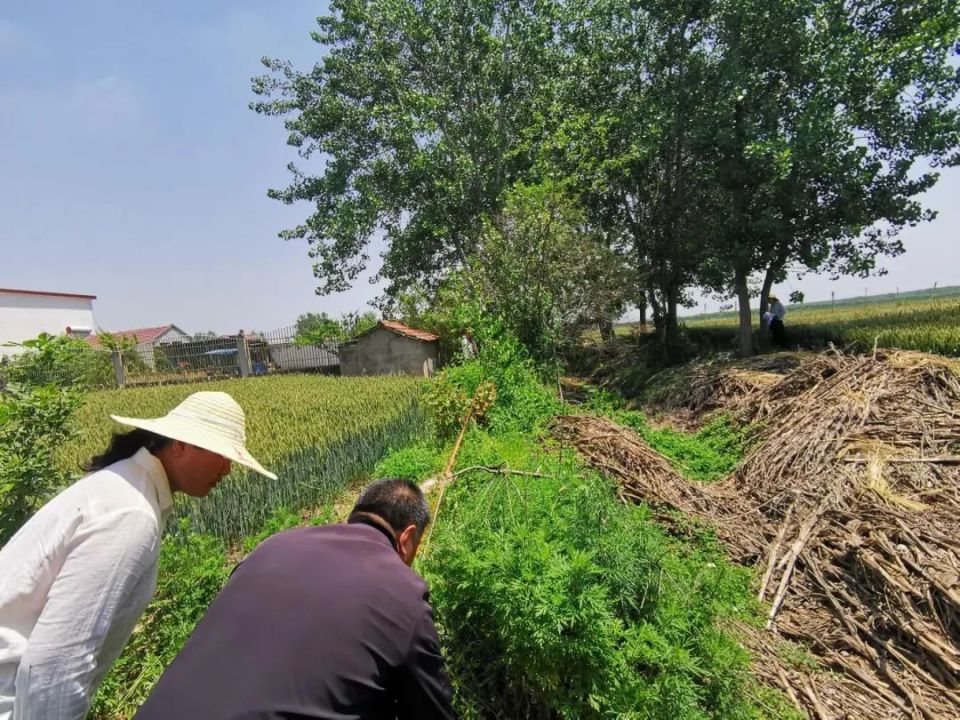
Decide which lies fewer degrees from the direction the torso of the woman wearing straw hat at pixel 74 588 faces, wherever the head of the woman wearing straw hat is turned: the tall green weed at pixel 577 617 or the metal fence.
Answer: the tall green weed

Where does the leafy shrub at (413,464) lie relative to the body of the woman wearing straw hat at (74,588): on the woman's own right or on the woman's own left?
on the woman's own left

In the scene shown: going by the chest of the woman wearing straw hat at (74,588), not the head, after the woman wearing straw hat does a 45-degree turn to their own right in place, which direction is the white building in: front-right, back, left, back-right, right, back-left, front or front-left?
back-left

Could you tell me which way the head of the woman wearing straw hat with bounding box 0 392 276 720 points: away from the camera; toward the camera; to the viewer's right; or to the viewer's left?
to the viewer's right

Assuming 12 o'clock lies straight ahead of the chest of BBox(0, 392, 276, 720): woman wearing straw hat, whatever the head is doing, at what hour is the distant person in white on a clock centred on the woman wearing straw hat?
The distant person in white is roughly at 11 o'clock from the woman wearing straw hat.

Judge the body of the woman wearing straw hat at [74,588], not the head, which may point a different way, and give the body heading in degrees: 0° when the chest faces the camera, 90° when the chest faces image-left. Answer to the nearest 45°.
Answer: approximately 270°

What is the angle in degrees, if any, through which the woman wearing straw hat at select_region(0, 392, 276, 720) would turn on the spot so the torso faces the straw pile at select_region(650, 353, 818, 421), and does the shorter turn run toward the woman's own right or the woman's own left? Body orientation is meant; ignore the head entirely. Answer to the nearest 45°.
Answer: approximately 45° to the woman's own left

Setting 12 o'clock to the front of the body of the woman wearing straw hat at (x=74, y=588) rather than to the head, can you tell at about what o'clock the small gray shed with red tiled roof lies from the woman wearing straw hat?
The small gray shed with red tiled roof is roughly at 10 o'clock from the woman wearing straw hat.

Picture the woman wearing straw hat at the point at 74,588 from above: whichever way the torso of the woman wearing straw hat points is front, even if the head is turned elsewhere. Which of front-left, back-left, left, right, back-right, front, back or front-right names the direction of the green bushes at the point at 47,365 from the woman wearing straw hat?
left

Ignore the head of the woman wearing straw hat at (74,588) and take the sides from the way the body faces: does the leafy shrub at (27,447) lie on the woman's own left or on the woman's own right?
on the woman's own left
